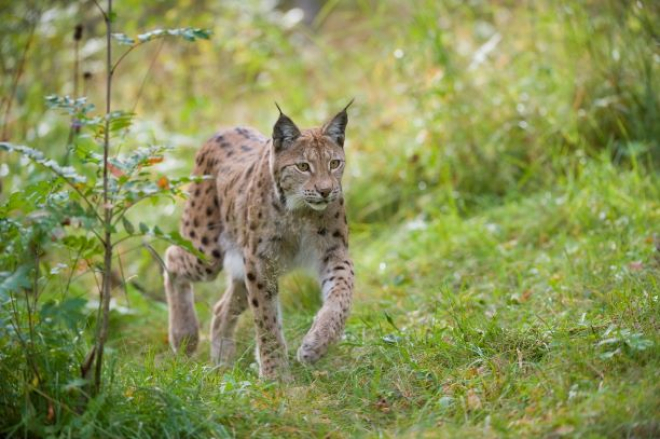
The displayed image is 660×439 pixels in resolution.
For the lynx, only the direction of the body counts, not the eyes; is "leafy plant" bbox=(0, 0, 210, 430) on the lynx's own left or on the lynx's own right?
on the lynx's own right

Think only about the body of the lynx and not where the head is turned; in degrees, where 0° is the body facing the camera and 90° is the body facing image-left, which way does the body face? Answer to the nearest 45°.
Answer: approximately 315°
